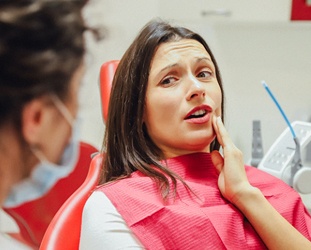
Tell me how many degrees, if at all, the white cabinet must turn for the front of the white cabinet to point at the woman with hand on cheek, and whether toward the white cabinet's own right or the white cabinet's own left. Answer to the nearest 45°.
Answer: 0° — it already faces them

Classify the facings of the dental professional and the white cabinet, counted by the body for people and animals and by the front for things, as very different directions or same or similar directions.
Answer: very different directions

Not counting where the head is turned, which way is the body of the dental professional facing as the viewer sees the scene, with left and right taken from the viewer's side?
facing away from the viewer and to the right of the viewer

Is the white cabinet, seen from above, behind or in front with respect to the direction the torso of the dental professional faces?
in front

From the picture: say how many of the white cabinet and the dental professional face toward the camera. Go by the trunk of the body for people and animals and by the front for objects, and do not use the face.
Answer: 1

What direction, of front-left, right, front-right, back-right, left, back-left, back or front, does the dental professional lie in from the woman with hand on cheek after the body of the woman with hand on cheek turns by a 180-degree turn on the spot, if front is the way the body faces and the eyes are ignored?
back-left

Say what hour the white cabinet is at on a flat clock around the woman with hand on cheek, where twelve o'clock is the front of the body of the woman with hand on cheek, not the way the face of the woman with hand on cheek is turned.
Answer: The white cabinet is roughly at 8 o'clock from the woman with hand on cheek.

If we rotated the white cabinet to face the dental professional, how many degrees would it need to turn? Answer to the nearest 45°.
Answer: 0° — it already faces them

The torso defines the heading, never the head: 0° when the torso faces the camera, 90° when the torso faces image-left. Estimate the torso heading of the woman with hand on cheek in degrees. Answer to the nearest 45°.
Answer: approximately 315°

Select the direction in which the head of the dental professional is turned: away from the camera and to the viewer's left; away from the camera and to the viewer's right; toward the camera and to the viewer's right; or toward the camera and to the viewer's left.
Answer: away from the camera and to the viewer's right
